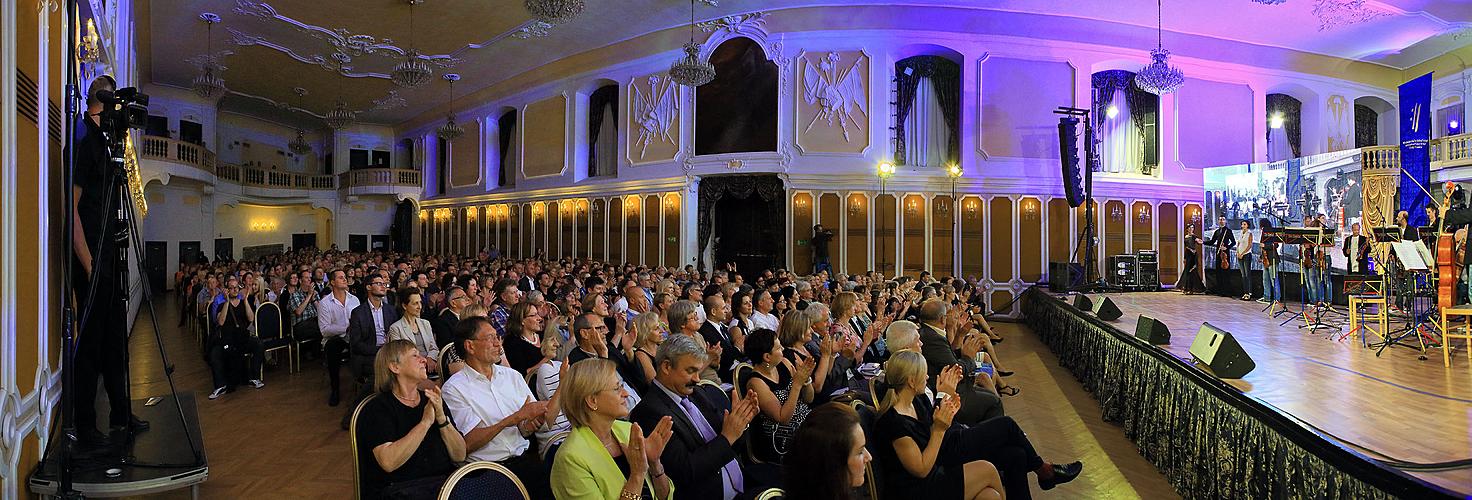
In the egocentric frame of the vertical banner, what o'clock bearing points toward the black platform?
The black platform is roughly at 11 o'clock from the vertical banner.

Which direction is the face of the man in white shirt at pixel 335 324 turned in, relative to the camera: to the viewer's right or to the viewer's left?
to the viewer's right

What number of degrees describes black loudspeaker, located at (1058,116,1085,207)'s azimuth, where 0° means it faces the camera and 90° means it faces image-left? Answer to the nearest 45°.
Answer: approximately 45°

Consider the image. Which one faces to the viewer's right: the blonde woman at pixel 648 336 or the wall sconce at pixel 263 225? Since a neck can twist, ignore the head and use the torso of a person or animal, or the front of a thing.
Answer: the blonde woman

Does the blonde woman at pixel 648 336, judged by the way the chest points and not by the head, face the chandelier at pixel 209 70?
no

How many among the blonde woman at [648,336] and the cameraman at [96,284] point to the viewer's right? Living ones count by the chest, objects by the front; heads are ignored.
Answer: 2

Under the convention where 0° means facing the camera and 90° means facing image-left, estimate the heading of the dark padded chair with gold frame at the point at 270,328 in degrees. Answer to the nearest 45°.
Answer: approximately 315°

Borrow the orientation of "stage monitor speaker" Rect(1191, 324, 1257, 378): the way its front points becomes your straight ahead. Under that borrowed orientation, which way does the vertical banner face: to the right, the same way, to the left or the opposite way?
the opposite way

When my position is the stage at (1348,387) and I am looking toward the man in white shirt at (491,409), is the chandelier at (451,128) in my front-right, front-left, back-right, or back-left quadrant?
front-right

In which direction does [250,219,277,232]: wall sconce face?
toward the camera

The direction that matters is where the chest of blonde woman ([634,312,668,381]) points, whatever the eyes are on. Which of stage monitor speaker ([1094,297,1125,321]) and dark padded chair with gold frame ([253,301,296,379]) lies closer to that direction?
the stage monitor speaker

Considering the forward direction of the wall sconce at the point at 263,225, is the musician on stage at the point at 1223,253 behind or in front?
in front

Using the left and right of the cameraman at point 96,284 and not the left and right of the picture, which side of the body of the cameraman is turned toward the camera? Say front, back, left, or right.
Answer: right

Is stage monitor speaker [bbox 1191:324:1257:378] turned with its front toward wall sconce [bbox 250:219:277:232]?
no

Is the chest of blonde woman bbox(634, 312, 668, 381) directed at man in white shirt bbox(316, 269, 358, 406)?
no

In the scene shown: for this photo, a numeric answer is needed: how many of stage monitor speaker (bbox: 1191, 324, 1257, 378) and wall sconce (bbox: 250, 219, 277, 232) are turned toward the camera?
1

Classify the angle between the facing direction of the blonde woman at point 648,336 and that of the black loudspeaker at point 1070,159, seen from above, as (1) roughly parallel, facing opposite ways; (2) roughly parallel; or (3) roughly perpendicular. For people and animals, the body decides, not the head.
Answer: roughly parallel, facing opposite ways

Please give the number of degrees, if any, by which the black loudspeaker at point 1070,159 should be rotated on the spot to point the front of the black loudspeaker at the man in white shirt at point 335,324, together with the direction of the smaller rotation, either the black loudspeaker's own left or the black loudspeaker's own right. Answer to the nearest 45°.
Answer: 0° — it already faces them
